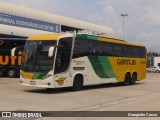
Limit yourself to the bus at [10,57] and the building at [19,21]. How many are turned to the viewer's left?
1

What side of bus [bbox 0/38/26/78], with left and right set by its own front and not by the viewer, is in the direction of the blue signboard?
right

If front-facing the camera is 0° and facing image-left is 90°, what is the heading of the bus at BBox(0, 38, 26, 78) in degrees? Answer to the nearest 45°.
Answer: approximately 90°

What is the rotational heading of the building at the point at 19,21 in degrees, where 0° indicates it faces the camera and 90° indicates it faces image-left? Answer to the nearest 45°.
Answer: approximately 315°

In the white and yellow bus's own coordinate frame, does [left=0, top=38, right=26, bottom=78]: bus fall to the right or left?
on its right

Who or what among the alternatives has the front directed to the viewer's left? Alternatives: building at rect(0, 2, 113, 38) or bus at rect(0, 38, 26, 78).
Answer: the bus
